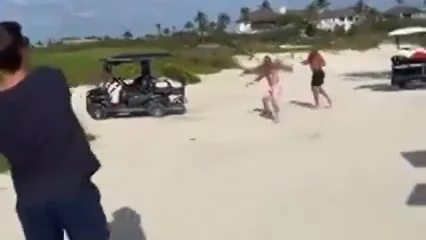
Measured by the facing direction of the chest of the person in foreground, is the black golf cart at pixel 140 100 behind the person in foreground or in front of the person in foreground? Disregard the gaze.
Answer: in front

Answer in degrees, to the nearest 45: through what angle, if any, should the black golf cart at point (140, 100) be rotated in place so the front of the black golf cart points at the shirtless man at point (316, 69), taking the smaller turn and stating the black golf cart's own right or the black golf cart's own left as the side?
approximately 180°

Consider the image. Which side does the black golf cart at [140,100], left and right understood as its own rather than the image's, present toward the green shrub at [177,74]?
right

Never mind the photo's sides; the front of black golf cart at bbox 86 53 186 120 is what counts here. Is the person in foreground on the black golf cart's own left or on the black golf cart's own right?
on the black golf cart's own left

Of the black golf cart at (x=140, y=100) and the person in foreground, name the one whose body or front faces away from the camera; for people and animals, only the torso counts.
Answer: the person in foreground

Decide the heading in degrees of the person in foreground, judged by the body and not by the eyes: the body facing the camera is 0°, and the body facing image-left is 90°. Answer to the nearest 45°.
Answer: approximately 180°

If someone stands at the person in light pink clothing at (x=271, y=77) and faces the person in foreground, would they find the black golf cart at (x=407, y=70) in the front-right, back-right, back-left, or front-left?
back-left

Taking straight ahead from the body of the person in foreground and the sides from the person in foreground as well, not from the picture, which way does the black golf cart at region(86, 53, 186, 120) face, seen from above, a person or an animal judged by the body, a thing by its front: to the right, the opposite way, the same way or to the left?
to the left
